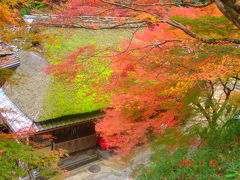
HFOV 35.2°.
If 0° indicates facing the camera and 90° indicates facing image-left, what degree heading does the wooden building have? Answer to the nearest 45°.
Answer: approximately 315°

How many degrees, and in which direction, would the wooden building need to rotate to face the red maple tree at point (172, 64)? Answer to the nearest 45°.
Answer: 0° — it already faces it
